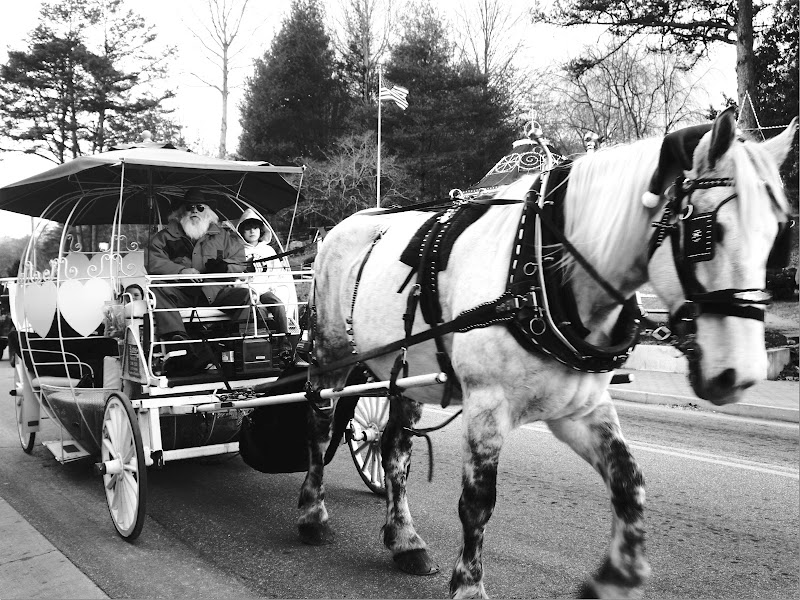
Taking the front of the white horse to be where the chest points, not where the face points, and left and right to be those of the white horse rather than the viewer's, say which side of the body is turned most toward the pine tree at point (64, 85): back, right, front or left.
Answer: back

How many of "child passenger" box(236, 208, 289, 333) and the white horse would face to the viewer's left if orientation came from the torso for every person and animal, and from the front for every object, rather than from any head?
0

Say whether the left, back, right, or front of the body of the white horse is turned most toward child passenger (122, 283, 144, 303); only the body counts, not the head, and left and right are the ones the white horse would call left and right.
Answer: back

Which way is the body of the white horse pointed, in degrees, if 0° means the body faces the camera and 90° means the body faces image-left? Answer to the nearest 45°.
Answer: approximately 315°

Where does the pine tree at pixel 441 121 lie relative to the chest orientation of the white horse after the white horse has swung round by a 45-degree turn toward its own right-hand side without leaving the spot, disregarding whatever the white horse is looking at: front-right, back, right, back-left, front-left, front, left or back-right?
back

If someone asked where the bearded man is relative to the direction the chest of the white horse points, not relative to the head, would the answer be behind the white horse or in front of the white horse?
behind

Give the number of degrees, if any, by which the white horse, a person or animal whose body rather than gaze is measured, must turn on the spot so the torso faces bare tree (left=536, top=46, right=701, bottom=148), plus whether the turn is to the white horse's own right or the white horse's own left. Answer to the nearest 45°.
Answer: approximately 135° to the white horse's own left

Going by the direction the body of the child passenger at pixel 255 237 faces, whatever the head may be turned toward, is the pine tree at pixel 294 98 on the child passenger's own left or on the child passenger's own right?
on the child passenger's own left

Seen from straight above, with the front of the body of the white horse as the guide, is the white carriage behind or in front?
behind
